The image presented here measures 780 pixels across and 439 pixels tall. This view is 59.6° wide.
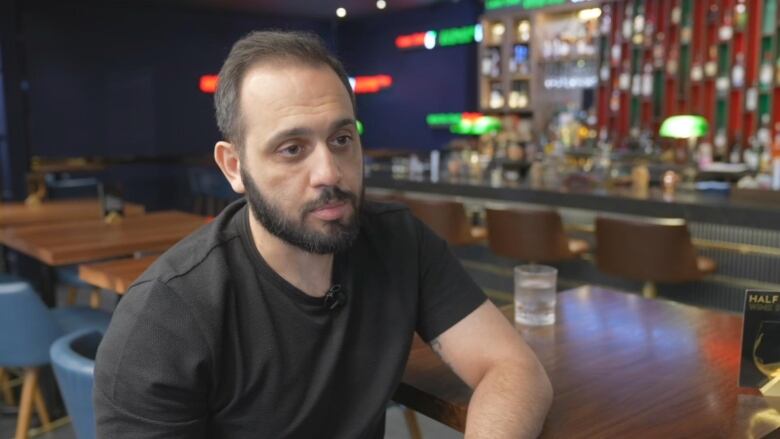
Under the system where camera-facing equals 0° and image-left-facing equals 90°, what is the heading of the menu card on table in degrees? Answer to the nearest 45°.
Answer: approximately 0°

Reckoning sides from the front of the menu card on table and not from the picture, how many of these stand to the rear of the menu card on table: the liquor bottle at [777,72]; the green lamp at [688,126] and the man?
2

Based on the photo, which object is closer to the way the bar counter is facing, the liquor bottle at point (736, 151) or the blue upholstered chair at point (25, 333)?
the blue upholstered chair

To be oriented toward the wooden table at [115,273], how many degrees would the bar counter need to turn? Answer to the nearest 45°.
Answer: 0° — it already faces it

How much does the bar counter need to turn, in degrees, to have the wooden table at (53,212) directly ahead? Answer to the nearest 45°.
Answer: approximately 45° to its right

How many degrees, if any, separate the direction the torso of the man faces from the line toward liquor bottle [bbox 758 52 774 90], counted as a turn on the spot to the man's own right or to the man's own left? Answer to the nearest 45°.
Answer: approximately 90° to the man's own left

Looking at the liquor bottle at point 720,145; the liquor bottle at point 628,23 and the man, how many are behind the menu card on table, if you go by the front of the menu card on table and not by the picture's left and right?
2

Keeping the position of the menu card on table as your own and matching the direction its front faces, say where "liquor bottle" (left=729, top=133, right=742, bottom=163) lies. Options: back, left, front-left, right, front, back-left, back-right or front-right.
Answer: back

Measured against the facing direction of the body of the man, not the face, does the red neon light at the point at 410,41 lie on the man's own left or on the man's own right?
on the man's own left

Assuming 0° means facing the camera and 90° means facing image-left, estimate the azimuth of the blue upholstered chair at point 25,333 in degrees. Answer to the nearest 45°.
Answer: approximately 225°

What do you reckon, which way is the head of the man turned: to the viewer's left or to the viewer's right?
to the viewer's right

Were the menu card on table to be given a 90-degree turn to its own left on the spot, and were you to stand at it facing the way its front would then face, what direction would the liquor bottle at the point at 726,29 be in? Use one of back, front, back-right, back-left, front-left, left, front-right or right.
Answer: left

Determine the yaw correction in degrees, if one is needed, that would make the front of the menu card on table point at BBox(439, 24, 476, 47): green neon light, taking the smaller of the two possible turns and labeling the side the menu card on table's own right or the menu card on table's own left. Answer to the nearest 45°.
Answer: approximately 135° to the menu card on table's own right
